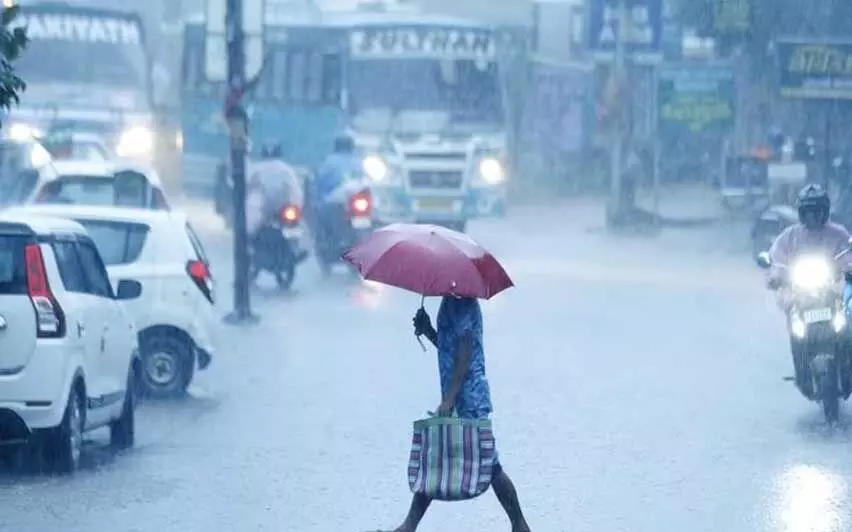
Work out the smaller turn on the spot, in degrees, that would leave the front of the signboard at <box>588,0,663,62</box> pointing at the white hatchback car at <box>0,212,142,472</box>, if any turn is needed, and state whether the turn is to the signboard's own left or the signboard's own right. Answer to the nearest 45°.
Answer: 0° — it already faces it

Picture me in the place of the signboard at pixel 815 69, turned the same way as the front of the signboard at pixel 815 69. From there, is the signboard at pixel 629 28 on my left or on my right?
on my right

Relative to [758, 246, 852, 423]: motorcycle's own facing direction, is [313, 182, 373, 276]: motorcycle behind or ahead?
behind

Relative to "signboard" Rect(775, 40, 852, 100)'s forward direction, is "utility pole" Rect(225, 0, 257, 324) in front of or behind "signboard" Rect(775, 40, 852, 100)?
in front

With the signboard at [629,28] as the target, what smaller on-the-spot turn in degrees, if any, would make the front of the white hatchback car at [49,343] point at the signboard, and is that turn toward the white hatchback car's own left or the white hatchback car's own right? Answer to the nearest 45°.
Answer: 0° — it already faces it

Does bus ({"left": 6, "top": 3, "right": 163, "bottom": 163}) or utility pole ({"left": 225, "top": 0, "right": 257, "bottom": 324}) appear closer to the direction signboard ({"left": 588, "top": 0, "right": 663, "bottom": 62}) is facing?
the utility pole

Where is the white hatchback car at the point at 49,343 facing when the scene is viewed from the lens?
facing away from the viewer and to the right of the viewer

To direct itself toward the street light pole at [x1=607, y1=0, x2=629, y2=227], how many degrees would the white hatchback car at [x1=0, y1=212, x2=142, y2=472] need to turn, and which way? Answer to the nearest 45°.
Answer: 0° — it already faces it

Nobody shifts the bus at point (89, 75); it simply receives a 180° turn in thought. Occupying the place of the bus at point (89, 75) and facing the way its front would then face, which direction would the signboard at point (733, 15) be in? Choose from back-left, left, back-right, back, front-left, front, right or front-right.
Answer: right

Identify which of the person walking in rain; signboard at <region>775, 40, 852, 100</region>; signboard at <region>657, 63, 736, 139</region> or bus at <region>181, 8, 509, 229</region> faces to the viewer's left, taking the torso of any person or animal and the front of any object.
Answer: the person walking in rain

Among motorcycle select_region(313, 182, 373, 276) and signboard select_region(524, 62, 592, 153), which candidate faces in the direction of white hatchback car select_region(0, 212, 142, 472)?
the signboard
